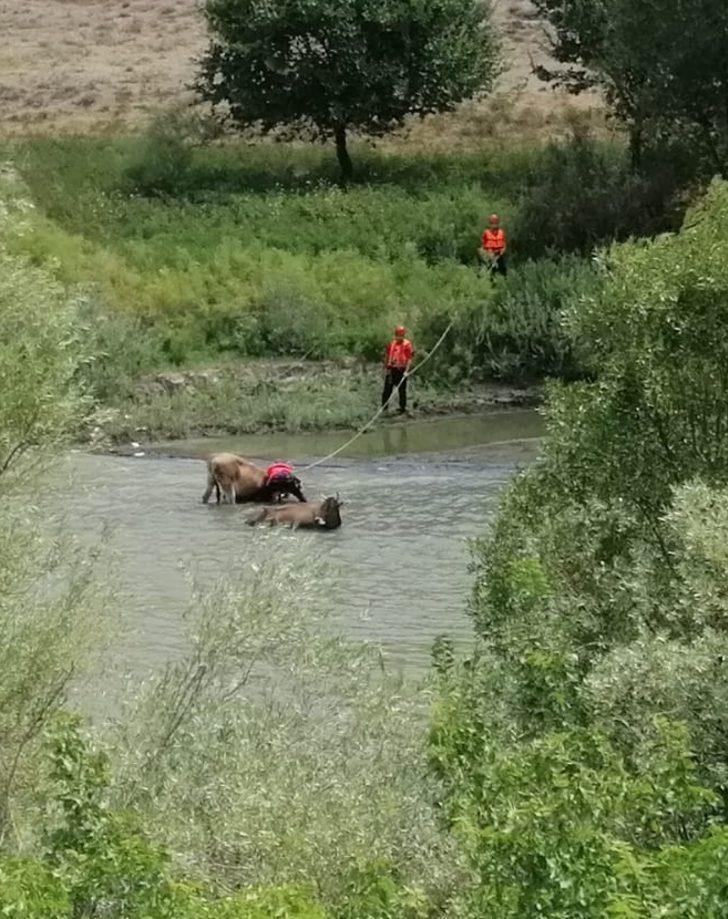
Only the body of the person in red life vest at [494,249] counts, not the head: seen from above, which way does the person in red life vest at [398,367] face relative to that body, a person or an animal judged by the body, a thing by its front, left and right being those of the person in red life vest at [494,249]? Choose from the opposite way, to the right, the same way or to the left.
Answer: the same way

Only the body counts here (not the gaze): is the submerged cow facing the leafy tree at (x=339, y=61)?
no

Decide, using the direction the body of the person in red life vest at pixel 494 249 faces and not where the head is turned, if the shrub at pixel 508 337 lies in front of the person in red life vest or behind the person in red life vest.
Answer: in front

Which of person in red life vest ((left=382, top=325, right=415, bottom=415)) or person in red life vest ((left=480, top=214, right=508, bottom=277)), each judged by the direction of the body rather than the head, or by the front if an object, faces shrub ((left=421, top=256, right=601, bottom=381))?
person in red life vest ((left=480, top=214, right=508, bottom=277))

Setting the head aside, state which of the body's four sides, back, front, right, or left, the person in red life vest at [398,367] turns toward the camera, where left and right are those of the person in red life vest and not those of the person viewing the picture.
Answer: front

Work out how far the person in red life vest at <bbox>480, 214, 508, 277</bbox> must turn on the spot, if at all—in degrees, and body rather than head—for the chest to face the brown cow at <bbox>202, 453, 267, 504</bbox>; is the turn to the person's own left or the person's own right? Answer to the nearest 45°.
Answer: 0° — they already face it

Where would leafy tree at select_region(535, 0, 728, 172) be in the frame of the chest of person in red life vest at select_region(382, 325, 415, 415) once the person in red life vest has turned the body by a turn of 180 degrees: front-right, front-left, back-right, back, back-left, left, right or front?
front-right

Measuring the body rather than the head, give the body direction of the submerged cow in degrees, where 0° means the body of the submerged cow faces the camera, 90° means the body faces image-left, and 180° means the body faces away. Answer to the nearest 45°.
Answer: approximately 270°

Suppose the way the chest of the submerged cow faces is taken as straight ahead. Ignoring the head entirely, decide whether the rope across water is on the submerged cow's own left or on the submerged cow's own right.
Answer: on the submerged cow's own left

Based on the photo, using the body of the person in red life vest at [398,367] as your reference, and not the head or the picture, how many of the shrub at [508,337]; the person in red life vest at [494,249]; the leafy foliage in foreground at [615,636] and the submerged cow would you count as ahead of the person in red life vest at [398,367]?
2

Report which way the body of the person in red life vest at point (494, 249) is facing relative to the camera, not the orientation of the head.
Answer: toward the camera

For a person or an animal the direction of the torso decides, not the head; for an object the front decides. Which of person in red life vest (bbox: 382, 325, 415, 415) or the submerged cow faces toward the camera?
the person in red life vest

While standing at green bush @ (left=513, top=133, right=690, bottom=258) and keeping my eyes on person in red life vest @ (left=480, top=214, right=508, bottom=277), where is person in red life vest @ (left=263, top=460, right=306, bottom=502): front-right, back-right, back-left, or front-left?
front-left
